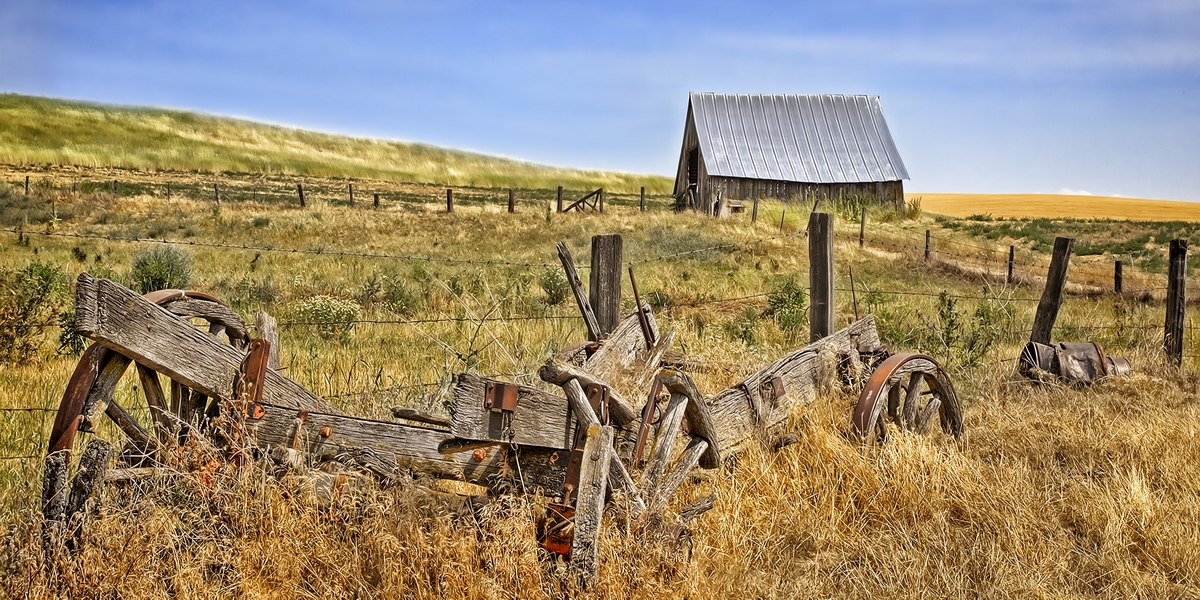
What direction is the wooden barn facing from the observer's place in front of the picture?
facing to the left of the viewer

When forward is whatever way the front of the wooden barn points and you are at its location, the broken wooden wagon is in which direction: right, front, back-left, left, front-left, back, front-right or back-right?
left

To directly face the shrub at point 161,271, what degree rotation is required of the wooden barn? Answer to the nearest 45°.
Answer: approximately 90° to its left

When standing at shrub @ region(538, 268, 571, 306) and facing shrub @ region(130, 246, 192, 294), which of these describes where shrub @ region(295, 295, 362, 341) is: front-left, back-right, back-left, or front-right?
front-left

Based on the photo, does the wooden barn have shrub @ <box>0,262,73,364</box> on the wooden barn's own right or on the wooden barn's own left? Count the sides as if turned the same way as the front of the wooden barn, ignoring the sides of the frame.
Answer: on the wooden barn's own left

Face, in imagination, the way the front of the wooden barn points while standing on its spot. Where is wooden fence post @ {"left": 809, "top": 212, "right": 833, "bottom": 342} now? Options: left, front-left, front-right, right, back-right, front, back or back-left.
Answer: left

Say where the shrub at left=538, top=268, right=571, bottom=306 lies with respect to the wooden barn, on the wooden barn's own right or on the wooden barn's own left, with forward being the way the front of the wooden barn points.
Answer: on the wooden barn's own left

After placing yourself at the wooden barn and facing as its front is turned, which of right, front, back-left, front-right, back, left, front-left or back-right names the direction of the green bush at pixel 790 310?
left

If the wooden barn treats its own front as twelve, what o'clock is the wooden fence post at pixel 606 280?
The wooden fence post is roughly at 9 o'clock from the wooden barn.

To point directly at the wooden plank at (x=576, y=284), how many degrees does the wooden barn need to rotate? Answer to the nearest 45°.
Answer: approximately 90° to its left

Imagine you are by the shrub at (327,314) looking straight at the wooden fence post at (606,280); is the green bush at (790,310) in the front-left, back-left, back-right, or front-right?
front-left

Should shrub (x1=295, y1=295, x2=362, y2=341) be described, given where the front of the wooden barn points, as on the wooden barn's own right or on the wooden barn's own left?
on the wooden barn's own left
